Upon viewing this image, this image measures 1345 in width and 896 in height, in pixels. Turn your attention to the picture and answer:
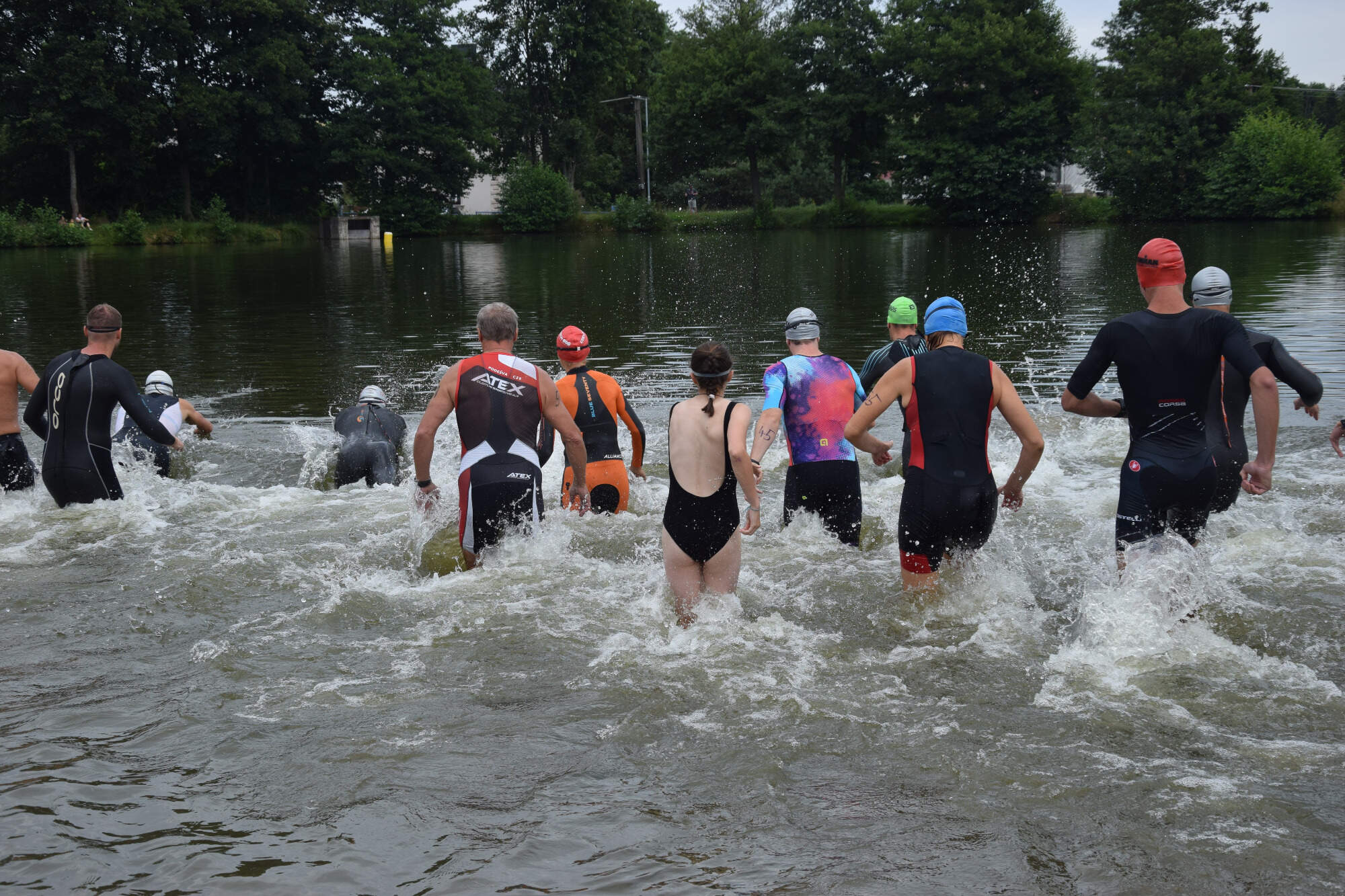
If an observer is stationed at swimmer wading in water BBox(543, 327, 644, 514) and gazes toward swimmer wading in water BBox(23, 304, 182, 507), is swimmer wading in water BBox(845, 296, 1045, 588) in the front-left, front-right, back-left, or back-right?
back-left

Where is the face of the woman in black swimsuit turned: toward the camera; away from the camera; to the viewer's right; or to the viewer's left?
away from the camera

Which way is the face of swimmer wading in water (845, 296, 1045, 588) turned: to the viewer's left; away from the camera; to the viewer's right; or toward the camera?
away from the camera

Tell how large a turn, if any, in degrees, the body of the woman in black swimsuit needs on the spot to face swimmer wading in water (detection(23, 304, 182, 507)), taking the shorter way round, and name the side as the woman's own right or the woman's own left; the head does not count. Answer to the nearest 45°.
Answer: approximately 45° to the woman's own left

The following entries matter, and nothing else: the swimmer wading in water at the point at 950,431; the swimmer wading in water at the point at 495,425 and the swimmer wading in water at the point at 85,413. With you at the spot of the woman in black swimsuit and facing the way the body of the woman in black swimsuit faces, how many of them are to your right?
1

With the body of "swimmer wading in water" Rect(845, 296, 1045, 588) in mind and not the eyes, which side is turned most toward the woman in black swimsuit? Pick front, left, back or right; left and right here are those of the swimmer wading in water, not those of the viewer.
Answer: left

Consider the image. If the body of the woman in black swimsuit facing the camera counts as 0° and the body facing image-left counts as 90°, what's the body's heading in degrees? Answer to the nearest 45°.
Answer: approximately 180°

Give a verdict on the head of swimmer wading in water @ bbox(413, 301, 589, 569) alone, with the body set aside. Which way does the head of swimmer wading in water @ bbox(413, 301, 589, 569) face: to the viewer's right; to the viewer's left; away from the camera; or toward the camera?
away from the camera

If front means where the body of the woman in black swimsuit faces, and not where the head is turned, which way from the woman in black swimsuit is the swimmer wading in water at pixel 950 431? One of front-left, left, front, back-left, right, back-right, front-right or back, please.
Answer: right

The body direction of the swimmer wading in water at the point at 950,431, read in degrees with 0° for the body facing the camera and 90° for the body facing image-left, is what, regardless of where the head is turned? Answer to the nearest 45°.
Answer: approximately 180°

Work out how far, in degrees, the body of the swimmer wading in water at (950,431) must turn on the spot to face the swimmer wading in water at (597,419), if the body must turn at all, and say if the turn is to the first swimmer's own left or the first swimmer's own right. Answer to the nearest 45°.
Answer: approximately 45° to the first swimmer's own left

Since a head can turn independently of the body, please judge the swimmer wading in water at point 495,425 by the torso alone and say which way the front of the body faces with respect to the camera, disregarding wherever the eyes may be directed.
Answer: away from the camera
